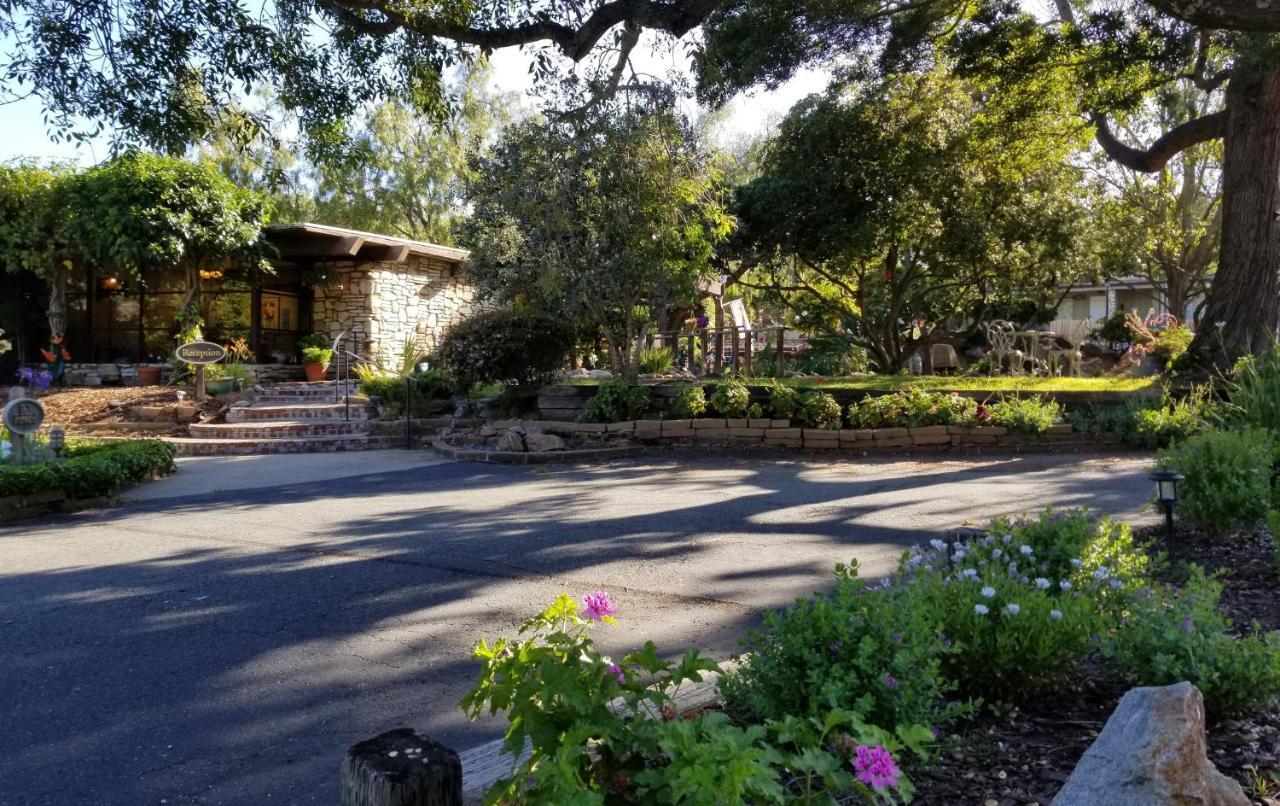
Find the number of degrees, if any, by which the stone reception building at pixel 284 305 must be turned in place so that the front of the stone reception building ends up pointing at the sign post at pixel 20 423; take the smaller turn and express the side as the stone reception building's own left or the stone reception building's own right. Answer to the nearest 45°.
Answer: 0° — it already faces it

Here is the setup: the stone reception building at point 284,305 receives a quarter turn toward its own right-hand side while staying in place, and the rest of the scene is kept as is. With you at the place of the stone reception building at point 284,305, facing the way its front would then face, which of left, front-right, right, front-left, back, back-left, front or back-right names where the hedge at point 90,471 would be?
left

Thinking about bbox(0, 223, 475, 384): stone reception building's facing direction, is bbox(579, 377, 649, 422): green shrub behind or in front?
in front

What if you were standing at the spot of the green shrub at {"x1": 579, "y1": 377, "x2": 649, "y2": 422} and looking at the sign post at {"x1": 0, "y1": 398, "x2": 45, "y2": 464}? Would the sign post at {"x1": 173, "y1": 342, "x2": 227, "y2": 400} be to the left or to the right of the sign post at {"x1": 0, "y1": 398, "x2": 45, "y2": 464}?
right

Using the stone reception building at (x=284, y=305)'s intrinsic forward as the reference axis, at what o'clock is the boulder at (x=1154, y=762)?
The boulder is roughly at 12 o'clock from the stone reception building.

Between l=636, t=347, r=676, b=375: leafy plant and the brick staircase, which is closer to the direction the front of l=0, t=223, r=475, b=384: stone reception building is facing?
the brick staircase

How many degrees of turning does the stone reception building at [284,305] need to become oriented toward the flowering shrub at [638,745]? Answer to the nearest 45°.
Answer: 0° — it already faces it

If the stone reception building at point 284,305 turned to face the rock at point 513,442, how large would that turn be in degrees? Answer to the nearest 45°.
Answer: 0° — it already faces it

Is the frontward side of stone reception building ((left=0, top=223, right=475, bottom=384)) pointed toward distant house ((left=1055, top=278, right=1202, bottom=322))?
no

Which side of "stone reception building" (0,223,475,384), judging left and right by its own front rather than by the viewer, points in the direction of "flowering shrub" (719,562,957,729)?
front

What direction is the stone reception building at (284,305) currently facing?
toward the camera

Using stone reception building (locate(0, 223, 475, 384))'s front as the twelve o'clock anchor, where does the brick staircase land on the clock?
The brick staircase is roughly at 12 o'clock from the stone reception building.
